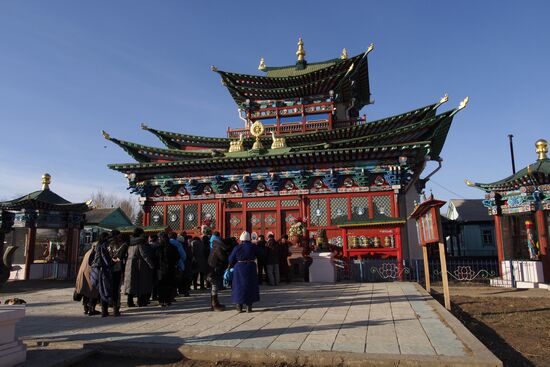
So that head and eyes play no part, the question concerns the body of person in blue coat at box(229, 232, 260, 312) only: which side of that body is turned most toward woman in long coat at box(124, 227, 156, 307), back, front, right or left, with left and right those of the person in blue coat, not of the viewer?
left

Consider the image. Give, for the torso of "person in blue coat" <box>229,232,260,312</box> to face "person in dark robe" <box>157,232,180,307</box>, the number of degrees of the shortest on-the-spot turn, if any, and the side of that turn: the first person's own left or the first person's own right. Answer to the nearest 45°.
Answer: approximately 45° to the first person's own left

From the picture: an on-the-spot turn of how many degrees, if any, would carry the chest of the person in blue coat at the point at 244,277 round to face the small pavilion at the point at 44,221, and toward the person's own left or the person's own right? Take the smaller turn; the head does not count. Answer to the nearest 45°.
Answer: approximately 45° to the person's own left

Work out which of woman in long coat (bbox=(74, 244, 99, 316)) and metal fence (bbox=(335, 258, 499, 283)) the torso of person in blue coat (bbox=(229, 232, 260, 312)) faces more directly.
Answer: the metal fence

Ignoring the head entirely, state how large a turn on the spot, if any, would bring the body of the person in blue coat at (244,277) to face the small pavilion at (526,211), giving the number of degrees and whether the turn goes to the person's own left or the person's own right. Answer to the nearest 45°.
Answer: approximately 45° to the person's own right

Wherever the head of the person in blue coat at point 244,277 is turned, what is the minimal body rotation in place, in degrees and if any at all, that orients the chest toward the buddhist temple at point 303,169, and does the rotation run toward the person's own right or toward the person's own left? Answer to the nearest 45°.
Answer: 0° — they already face it

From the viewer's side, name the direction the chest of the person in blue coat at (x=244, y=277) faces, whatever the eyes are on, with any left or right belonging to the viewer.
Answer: facing away from the viewer

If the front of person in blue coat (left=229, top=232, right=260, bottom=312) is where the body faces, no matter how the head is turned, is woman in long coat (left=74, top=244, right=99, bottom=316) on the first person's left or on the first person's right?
on the first person's left
